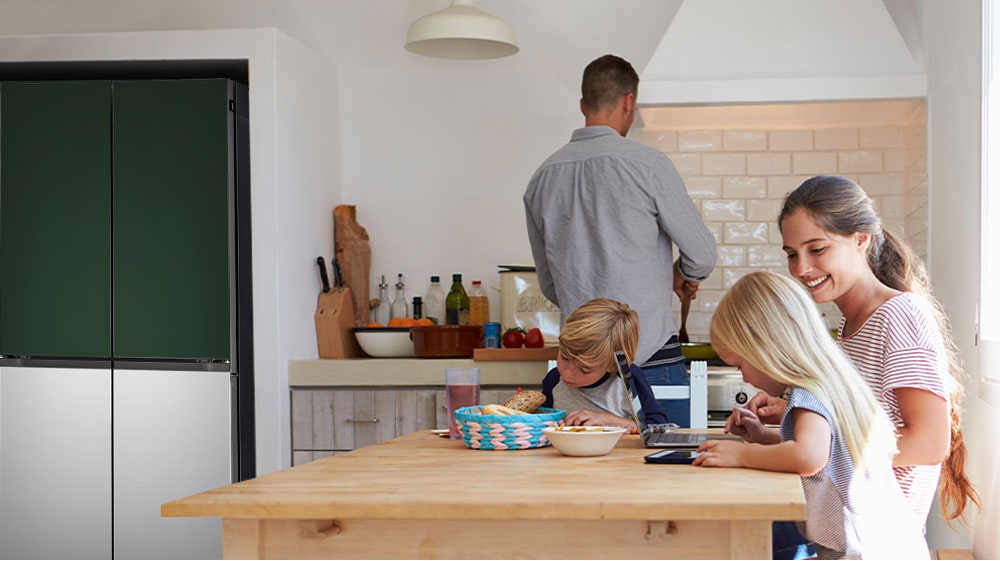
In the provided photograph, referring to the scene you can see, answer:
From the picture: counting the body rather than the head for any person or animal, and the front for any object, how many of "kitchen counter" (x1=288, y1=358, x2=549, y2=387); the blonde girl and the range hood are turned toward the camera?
2

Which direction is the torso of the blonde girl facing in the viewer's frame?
to the viewer's left

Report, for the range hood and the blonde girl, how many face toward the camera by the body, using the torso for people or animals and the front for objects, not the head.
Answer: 1

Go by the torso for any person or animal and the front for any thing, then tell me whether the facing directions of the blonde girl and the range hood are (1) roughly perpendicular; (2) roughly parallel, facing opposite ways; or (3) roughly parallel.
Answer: roughly perpendicular

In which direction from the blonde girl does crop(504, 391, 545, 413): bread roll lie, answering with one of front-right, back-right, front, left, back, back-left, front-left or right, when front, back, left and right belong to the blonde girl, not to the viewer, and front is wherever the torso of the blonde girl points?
front-right

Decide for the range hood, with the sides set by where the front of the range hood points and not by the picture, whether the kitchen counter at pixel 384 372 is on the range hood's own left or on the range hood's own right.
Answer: on the range hood's own right

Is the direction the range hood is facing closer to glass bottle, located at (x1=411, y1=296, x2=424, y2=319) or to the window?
the window

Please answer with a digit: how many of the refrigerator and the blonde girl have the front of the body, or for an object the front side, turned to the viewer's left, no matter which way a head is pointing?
1

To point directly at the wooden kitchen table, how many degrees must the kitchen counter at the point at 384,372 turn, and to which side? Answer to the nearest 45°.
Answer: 0° — it already faces it
